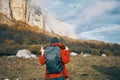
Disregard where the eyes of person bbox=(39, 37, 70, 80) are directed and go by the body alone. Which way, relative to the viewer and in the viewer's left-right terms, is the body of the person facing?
facing away from the viewer
